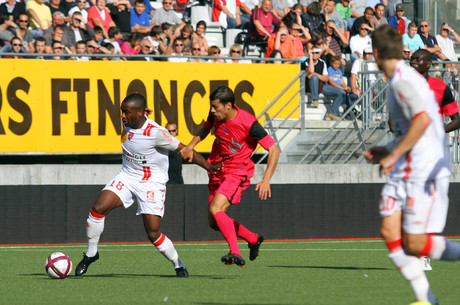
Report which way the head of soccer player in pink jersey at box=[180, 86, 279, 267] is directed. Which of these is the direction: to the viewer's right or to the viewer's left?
to the viewer's left

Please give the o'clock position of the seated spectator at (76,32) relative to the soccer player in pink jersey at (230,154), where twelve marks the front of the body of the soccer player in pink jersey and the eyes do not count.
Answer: The seated spectator is roughly at 4 o'clock from the soccer player in pink jersey.

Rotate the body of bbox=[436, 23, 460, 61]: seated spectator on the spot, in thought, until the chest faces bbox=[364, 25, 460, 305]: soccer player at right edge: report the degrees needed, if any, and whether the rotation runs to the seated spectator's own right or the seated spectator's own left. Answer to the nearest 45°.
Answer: approximately 45° to the seated spectator's own left

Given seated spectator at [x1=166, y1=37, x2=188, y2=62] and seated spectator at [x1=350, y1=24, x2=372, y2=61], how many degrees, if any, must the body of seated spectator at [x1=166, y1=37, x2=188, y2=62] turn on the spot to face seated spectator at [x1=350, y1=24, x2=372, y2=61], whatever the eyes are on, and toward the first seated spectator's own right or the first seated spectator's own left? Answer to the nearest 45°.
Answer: approximately 135° to the first seated spectator's own left

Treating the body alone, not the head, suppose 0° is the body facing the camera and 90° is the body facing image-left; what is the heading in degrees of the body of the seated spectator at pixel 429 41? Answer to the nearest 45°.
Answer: approximately 45°

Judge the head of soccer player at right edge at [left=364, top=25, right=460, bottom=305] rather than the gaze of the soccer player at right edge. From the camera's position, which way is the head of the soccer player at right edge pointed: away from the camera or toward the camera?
away from the camera

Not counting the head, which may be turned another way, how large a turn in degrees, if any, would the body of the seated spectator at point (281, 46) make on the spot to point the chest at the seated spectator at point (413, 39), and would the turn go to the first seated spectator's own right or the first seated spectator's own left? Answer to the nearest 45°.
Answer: approximately 135° to the first seated spectator's own left

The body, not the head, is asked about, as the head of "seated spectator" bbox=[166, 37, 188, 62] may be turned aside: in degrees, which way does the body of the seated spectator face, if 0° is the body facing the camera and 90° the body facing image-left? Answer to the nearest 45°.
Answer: approximately 0°

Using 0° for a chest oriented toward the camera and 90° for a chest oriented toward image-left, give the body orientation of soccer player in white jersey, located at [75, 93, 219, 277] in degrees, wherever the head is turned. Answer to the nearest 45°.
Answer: approximately 45°

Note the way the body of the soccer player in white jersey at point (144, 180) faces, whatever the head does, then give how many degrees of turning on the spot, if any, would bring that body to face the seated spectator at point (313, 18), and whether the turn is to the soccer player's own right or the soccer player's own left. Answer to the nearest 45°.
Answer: approximately 135° to the soccer player's own right

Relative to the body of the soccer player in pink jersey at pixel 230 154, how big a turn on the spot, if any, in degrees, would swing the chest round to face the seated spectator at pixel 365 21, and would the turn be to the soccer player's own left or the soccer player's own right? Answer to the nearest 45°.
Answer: approximately 135° to the soccer player's own right

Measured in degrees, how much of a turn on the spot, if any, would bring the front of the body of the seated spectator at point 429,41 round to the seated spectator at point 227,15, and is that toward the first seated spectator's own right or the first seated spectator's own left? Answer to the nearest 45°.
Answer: approximately 45° to the first seated spectator's own right

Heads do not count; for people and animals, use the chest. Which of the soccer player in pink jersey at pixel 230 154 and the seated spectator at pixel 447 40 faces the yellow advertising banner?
the seated spectator
